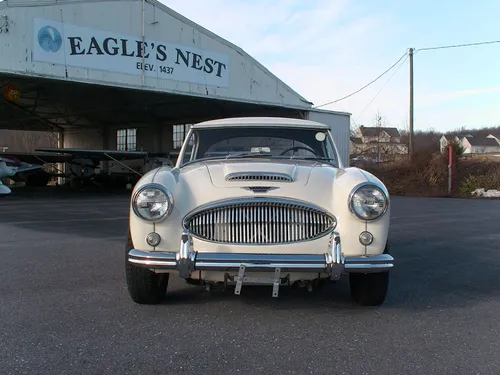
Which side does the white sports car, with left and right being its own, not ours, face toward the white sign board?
back

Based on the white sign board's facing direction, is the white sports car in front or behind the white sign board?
in front

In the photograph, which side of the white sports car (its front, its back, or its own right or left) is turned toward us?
front

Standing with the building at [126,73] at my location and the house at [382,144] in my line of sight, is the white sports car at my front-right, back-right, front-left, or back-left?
back-right

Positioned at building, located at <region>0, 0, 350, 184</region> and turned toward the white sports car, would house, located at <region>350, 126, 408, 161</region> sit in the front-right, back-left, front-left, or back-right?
back-left

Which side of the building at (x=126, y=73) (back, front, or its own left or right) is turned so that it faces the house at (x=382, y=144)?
left

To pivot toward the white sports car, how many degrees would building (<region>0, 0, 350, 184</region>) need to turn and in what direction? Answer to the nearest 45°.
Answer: approximately 45° to its right

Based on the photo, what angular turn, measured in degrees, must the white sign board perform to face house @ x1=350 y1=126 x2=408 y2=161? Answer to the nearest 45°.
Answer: approximately 90° to its left

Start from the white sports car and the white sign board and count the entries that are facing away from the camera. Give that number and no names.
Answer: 0

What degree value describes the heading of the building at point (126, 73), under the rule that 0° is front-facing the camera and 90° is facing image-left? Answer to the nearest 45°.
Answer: approximately 315°
